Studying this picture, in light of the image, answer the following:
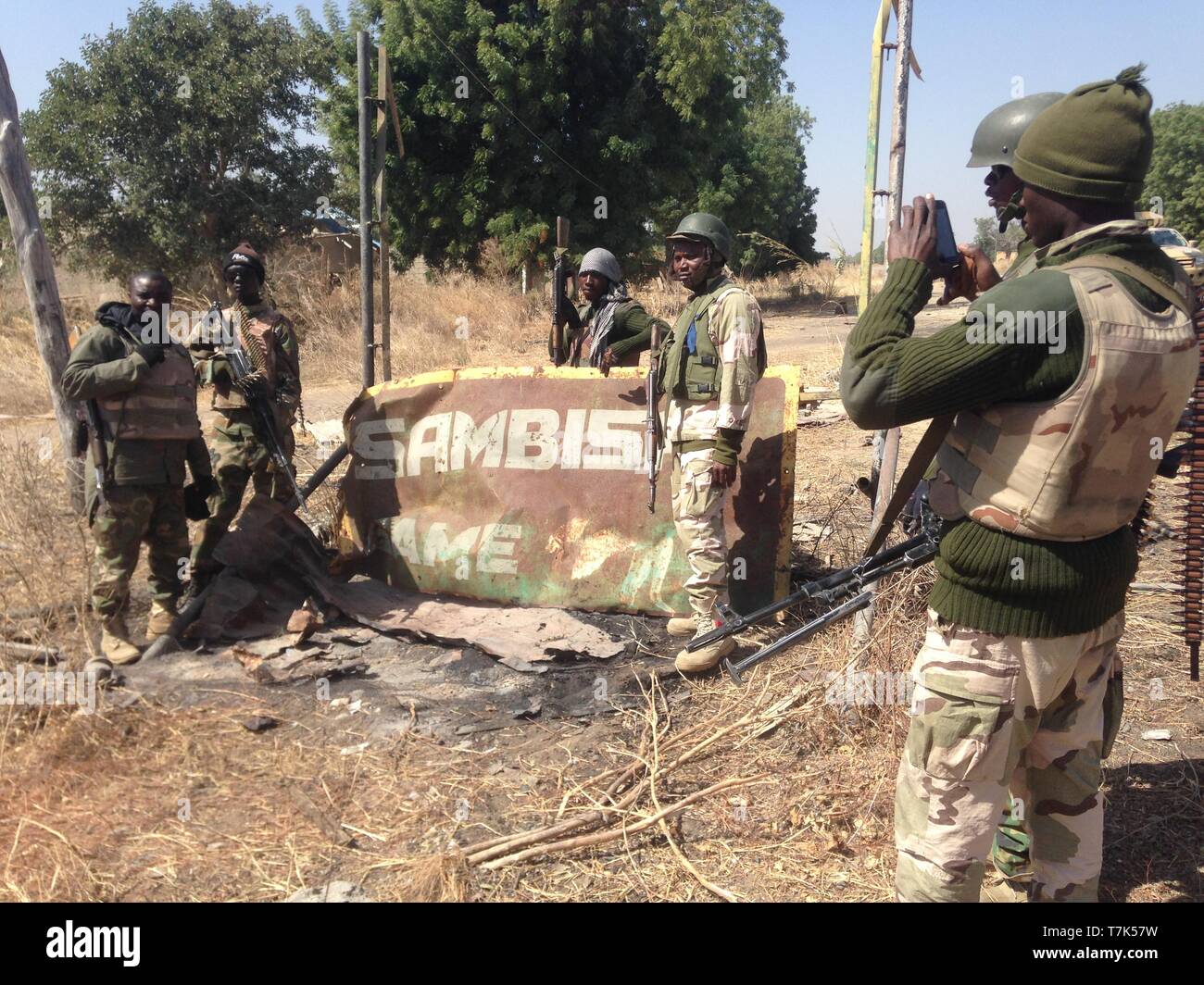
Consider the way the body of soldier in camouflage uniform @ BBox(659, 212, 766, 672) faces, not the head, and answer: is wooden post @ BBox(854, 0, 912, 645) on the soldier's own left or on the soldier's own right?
on the soldier's own left

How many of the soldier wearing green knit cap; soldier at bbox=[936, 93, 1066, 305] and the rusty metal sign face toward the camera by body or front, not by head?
1

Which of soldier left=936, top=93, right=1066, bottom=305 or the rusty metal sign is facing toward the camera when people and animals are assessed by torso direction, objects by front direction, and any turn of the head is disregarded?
the rusty metal sign

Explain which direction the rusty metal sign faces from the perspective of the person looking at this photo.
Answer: facing the viewer

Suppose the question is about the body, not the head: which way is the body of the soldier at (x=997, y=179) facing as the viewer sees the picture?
to the viewer's left

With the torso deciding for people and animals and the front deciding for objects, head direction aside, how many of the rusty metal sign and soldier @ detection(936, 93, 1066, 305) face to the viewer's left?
1

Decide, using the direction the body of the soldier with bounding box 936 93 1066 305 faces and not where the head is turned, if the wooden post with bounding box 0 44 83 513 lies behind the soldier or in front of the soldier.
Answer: in front

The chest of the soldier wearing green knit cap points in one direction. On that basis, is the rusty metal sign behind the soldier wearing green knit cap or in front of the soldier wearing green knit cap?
in front

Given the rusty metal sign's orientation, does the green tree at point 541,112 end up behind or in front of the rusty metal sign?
behind

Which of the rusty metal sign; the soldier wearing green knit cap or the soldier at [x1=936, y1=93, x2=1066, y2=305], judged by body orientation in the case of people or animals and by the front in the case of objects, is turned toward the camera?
the rusty metal sign

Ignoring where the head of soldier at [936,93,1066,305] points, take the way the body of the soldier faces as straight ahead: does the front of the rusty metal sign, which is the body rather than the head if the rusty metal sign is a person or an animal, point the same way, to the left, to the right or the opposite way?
to the left

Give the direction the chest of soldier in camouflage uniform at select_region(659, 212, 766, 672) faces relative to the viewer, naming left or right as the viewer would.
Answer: facing the viewer and to the left of the viewer

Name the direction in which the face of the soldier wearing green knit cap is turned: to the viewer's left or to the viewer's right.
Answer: to the viewer's left
